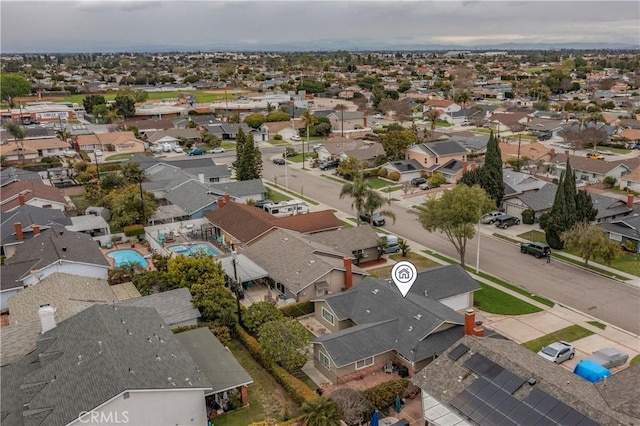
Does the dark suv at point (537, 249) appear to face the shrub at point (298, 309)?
no

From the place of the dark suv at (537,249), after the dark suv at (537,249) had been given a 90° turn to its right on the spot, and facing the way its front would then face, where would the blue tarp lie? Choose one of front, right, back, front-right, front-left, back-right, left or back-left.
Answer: back-right

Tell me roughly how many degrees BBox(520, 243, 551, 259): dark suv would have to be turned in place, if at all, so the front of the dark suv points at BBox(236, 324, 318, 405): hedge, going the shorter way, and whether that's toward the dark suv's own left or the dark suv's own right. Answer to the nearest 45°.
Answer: approximately 90° to the dark suv's own left

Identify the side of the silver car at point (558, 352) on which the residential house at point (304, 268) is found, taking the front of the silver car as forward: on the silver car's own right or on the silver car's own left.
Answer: on the silver car's own right

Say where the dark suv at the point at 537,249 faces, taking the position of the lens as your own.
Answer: facing away from the viewer and to the left of the viewer

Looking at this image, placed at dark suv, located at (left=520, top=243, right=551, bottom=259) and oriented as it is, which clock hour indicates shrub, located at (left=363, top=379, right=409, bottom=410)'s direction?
The shrub is roughly at 8 o'clock from the dark suv.

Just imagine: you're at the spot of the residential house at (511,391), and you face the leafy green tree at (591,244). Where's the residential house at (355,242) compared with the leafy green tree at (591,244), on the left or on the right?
left

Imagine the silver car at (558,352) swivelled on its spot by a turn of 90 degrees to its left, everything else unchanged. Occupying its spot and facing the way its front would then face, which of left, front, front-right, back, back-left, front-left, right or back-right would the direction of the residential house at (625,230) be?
back-left

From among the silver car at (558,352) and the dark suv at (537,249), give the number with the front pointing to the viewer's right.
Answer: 0

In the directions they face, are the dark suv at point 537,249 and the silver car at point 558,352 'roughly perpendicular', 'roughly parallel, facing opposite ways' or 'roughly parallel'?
roughly perpendicular

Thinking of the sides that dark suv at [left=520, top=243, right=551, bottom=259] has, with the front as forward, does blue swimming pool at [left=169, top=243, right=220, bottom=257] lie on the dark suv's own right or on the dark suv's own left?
on the dark suv's own left

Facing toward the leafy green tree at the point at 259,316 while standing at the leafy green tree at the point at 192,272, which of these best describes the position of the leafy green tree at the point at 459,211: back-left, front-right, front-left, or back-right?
front-left

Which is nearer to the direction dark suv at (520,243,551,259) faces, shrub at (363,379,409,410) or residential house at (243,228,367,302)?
the residential house

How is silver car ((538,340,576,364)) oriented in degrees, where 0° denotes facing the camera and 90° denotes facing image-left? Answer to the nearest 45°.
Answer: approximately 45°

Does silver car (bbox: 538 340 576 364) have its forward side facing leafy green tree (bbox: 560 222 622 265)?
no

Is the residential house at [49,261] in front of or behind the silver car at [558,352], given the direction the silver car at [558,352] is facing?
in front

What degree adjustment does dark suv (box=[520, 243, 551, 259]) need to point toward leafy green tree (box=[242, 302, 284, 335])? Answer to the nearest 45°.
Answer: approximately 90° to its left

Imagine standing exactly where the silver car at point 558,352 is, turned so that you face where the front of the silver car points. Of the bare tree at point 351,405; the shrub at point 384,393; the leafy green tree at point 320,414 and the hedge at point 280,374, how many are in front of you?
4

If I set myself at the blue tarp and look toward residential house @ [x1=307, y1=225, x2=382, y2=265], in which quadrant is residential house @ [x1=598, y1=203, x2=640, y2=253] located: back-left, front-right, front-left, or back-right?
front-right
